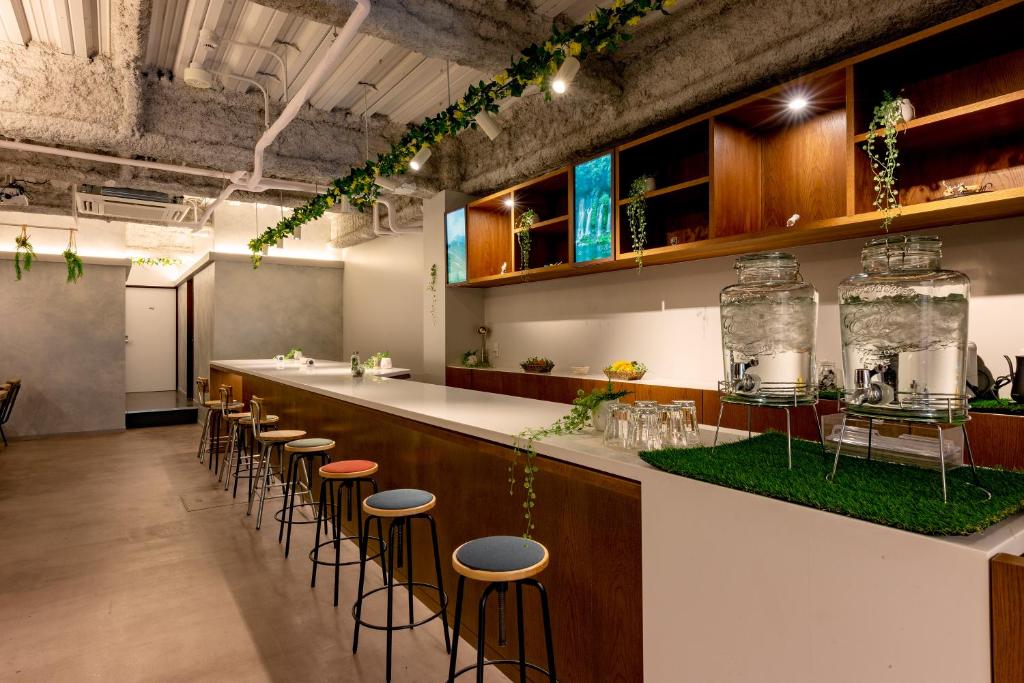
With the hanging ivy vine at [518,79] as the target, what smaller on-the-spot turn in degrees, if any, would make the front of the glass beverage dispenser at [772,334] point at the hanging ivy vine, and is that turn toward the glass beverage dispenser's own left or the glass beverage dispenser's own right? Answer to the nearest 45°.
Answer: approximately 90° to the glass beverage dispenser's own right

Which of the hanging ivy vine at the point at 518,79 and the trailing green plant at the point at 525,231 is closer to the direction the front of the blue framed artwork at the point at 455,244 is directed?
the hanging ivy vine

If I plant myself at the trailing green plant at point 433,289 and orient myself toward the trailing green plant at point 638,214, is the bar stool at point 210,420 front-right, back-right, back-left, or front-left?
back-right

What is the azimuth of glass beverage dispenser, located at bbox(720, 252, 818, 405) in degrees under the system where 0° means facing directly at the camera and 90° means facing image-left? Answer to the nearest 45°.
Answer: approximately 45°

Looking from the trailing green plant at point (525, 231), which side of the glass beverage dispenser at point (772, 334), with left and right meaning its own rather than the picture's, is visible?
right

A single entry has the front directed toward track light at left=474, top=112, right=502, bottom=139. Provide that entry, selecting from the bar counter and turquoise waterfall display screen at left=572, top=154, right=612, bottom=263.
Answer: the turquoise waterfall display screen
